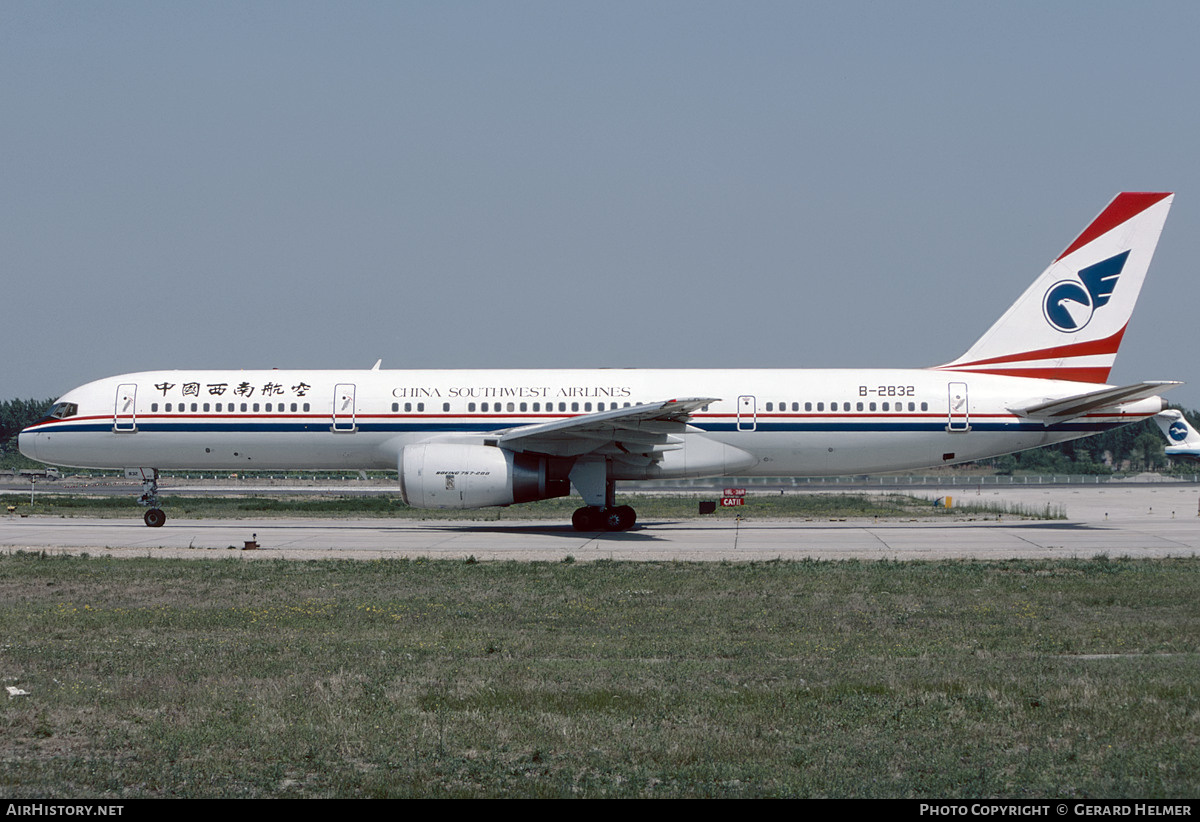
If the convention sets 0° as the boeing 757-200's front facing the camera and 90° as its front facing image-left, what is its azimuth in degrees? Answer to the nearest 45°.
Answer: approximately 90°
